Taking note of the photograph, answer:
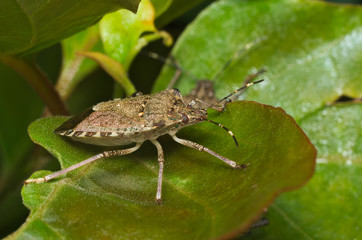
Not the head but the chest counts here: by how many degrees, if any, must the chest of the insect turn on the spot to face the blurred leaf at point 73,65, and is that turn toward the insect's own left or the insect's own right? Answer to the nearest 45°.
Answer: approximately 90° to the insect's own left

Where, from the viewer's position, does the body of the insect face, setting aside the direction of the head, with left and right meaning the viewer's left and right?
facing to the right of the viewer

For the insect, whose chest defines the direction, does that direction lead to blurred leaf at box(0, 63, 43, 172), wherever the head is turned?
no

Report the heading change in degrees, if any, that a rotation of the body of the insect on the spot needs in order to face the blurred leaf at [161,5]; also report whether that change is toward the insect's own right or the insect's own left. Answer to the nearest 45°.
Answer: approximately 45° to the insect's own left

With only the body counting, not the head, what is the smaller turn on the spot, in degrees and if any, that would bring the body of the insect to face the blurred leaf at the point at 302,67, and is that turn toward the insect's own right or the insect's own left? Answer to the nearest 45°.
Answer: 0° — it already faces it

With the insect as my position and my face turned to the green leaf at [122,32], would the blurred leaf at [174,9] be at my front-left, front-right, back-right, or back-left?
front-right

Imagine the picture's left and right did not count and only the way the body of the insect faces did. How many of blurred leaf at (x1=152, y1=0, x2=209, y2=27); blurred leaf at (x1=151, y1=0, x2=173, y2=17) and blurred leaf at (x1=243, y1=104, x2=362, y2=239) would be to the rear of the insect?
0
